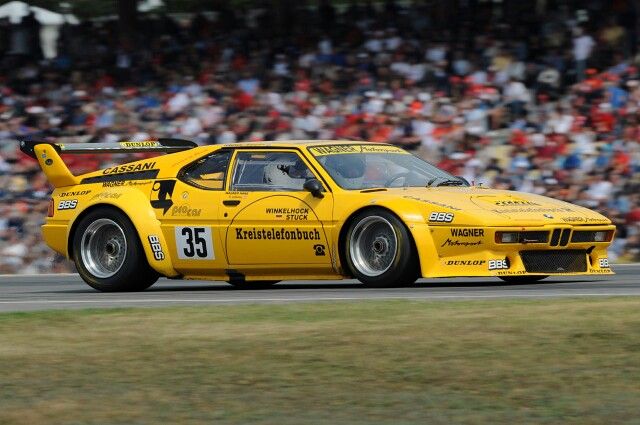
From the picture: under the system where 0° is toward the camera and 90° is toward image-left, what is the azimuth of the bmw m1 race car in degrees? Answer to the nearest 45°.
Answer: approximately 315°

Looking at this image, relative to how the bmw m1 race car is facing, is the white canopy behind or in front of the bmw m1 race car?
behind
